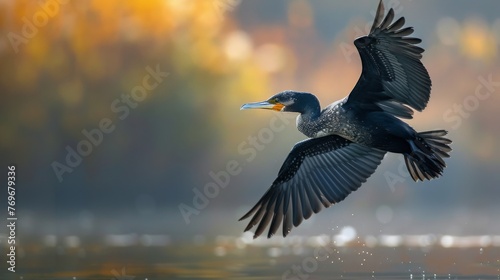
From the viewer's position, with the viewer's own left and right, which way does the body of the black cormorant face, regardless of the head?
facing to the left of the viewer
